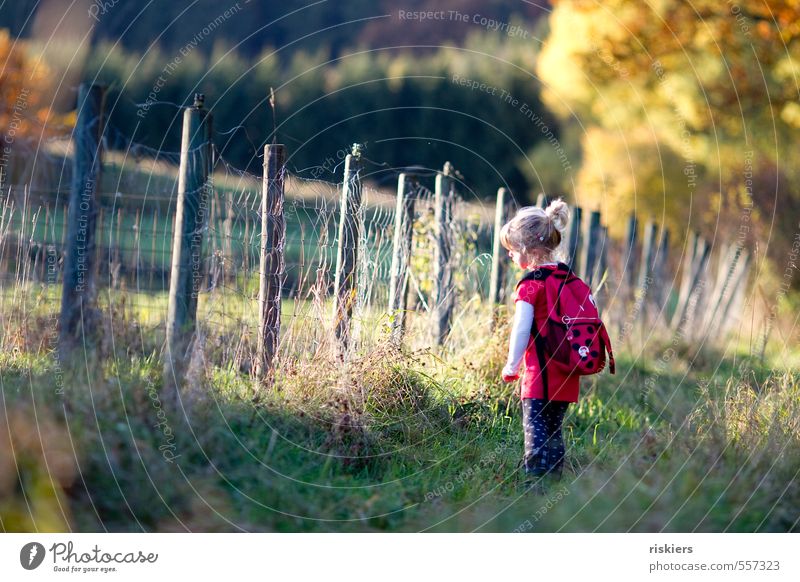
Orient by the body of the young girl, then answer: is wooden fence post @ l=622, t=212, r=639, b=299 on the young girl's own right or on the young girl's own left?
on the young girl's own right

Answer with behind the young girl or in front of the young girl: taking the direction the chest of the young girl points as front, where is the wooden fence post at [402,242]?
in front

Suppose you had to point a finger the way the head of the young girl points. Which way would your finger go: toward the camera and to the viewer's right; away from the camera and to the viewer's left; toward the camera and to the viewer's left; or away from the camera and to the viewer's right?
away from the camera and to the viewer's left

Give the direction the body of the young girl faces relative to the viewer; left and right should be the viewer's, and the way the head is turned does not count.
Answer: facing away from the viewer and to the left of the viewer

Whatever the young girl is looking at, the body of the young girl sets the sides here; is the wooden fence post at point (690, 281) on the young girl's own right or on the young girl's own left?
on the young girl's own right

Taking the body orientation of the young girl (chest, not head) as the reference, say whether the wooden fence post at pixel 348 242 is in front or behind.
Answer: in front
